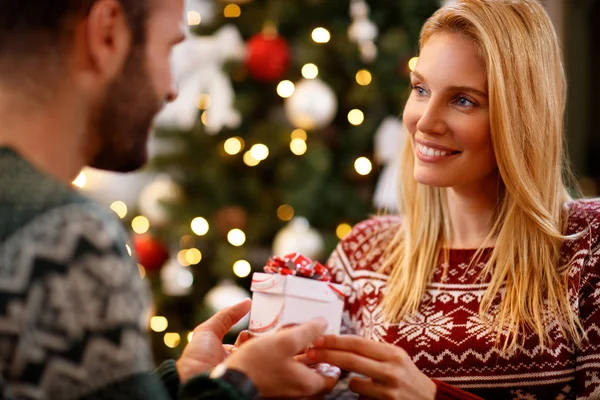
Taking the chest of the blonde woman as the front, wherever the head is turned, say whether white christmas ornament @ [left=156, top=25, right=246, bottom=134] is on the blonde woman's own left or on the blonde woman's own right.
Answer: on the blonde woman's own right

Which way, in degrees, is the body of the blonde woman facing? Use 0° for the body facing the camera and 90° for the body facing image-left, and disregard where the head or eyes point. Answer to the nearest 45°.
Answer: approximately 45°

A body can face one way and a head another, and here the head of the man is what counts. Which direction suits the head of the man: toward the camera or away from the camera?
away from the camera

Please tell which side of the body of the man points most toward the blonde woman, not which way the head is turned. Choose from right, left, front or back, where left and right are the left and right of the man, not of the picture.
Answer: front

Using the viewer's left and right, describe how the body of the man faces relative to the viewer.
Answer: facing away from the viewer and to the right of the viewer

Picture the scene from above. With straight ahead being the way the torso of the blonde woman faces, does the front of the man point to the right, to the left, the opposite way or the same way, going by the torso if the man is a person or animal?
the opposite way

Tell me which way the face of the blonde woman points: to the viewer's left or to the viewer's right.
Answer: to the viewer's left

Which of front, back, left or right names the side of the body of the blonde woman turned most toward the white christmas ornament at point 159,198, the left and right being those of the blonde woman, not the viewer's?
right

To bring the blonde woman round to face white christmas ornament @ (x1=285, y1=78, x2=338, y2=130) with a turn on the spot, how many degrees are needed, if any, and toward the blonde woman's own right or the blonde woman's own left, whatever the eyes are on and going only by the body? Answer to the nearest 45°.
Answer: approximately 90° to the blonde woman's own right

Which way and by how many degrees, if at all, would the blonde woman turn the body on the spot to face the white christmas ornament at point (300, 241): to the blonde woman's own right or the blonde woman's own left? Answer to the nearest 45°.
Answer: approximately 90° to the blonde woman's own right

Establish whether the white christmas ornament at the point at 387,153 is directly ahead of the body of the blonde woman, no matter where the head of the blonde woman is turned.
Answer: no

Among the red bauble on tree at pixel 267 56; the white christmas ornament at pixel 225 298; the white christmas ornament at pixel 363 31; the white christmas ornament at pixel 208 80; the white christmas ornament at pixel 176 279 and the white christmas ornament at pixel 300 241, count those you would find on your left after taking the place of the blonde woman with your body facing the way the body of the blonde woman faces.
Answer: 0

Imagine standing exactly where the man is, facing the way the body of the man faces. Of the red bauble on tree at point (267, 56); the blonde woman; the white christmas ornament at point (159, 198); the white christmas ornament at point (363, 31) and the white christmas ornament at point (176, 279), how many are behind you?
0

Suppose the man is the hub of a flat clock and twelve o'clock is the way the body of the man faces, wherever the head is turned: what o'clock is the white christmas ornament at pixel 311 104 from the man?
The white christmas ornament is roughly at 11 o'clock from the man.

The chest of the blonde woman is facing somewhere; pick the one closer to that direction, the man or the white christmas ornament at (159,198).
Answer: the man

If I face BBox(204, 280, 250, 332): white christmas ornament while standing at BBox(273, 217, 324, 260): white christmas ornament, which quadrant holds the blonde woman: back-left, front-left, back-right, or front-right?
back-left

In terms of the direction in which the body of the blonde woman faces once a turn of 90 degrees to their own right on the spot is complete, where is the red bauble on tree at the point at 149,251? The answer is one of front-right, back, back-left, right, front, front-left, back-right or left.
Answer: front

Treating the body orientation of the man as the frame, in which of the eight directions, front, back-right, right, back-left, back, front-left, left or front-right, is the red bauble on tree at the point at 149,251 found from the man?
front-left

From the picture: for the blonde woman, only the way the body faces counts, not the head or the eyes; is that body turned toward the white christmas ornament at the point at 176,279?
no

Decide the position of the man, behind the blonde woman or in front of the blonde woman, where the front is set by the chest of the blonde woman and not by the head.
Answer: in front
